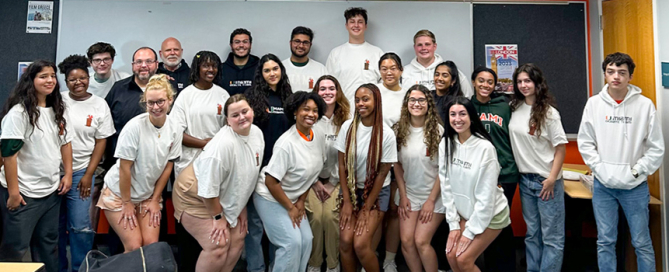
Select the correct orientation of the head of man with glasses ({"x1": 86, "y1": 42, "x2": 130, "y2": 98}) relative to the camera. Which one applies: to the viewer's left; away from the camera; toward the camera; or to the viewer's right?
toward the camera

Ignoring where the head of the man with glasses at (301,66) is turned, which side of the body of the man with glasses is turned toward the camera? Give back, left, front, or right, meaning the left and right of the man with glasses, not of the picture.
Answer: front

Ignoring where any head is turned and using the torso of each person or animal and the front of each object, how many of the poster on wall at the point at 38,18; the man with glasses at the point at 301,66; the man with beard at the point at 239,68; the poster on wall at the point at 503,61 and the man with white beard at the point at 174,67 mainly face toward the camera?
5

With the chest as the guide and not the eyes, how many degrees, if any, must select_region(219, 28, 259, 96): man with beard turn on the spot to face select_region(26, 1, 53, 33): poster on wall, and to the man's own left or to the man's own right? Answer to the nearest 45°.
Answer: approximately 135° to the man's own right

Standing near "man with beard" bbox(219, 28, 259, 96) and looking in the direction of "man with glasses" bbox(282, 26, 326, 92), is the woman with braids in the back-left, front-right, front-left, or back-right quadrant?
front-right

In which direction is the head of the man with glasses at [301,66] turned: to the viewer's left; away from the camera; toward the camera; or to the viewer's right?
toward the camera

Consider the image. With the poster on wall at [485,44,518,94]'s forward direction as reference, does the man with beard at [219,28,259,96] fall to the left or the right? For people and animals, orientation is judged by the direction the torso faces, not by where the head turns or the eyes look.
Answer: on its right

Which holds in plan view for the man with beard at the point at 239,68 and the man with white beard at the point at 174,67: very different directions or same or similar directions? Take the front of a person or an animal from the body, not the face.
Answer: same or similar directions

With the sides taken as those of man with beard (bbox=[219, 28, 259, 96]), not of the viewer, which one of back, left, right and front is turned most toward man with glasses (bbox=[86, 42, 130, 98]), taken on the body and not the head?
right

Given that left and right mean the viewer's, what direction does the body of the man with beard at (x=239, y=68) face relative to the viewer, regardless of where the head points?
facing the viewer

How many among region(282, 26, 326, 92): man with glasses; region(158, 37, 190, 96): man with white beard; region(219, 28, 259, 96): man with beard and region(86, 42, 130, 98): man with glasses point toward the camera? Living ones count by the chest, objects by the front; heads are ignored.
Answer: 4

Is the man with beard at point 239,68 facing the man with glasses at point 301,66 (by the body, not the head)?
no

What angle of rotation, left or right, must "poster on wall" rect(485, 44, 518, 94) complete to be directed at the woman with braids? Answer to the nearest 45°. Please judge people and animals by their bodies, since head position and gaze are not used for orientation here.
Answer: approximately 45° to its right

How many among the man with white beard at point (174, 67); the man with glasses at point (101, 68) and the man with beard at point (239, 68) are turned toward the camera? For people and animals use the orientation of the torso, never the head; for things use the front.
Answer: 3

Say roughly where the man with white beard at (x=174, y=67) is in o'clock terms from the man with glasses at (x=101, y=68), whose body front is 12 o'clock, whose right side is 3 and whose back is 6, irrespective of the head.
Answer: the man with white beard at (x=174, y=67) is roughly at 10 o'clock from the man with glasses at (x=101, y=68).

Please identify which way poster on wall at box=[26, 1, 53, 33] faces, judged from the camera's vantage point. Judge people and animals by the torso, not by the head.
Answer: facing the viewer

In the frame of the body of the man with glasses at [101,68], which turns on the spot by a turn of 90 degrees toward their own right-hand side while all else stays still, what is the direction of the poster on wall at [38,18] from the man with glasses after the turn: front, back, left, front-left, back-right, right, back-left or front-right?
front-right

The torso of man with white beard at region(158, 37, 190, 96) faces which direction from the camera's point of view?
toward the camera
